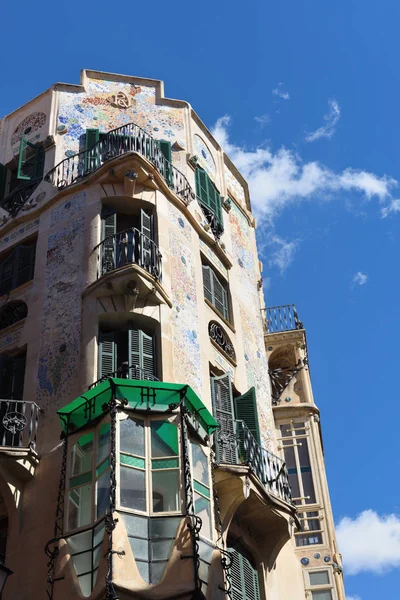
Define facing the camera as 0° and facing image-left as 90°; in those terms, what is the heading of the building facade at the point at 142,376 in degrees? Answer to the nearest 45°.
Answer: approximately 0°
